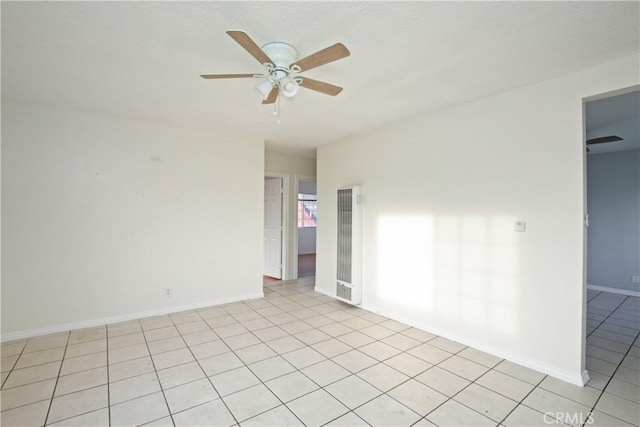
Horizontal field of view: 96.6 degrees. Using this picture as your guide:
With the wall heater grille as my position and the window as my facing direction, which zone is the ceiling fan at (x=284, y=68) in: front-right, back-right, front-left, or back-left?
back-left

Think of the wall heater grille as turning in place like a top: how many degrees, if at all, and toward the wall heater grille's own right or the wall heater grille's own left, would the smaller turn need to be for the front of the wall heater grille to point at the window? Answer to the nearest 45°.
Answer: approximately 135° to the wall heater grille's own right

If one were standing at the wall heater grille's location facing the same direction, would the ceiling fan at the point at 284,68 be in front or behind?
in front

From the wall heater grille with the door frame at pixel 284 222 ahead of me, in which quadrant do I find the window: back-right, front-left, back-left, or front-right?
front-right

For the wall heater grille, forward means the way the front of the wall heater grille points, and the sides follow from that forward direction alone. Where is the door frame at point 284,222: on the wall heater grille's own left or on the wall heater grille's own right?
on the wall heater grille's own right

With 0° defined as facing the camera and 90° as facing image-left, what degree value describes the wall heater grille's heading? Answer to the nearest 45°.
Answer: approximately 45°

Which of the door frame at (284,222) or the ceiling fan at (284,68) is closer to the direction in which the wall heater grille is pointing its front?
the ceiling fan

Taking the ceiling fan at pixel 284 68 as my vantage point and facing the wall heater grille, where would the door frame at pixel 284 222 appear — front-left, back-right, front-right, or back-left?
front-left

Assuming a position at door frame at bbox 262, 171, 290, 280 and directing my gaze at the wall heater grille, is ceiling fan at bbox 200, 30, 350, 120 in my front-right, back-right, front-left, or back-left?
front-right

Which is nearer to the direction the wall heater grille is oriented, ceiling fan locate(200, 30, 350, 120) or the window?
the ceiling fan
